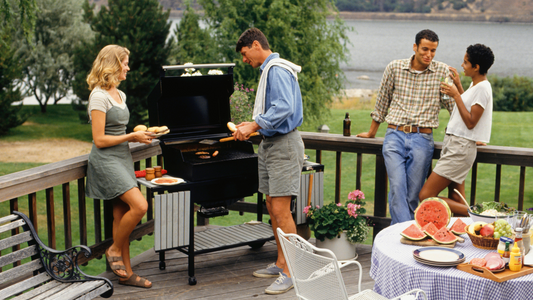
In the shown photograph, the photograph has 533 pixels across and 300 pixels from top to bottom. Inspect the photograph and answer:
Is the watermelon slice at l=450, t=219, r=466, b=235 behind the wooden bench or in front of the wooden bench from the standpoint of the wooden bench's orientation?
in front

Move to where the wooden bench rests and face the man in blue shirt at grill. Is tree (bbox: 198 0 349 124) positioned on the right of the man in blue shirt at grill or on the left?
left

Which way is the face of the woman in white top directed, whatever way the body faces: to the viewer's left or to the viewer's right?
to the viewer's left

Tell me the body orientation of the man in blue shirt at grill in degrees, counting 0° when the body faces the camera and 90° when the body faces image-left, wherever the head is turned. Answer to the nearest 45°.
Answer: approximately 90°

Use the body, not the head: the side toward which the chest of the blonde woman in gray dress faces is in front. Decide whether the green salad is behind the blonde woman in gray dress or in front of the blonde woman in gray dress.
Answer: in front

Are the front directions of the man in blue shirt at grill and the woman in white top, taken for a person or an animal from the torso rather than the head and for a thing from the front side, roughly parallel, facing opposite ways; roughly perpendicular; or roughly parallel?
roughly parallel

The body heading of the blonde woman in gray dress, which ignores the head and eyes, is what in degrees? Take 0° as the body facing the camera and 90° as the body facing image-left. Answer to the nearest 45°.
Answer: approximately 270°

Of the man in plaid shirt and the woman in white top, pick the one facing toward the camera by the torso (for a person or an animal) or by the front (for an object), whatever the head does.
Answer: the man in plaid shirt

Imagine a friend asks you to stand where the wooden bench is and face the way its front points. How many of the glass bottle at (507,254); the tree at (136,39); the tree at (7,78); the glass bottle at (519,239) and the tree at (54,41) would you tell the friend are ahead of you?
2

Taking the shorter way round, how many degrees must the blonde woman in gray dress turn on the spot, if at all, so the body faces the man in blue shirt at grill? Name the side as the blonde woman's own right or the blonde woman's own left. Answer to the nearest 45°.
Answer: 0° — they already face them

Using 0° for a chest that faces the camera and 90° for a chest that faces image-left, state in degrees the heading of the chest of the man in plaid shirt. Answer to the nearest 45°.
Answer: approximately 0°

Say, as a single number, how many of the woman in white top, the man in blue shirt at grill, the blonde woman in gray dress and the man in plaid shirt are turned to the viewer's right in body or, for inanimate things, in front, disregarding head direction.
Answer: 1

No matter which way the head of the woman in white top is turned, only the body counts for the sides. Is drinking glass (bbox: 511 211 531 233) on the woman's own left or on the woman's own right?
on the woman's own left

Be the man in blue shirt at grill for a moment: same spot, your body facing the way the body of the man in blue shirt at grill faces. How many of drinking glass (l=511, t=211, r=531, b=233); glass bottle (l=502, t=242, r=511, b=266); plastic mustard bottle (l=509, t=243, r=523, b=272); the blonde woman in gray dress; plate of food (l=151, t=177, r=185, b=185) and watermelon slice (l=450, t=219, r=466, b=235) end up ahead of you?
2

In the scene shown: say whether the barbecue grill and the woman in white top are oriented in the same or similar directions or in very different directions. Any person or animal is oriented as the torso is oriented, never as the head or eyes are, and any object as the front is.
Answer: very different directions

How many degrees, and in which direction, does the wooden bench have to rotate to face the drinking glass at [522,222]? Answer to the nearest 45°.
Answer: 0° — it already faces it

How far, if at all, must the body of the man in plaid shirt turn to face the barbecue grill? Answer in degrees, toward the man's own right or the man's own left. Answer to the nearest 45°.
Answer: approximately 90° to the man's own right

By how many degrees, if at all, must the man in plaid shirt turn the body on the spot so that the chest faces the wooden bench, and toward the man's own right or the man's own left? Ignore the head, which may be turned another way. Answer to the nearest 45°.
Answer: approximately 45° to the man's own right

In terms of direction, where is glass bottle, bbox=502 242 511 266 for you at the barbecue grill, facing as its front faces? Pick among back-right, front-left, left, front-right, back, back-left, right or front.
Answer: front

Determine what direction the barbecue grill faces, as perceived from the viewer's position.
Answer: facing the viewer and to the right of the viewer
